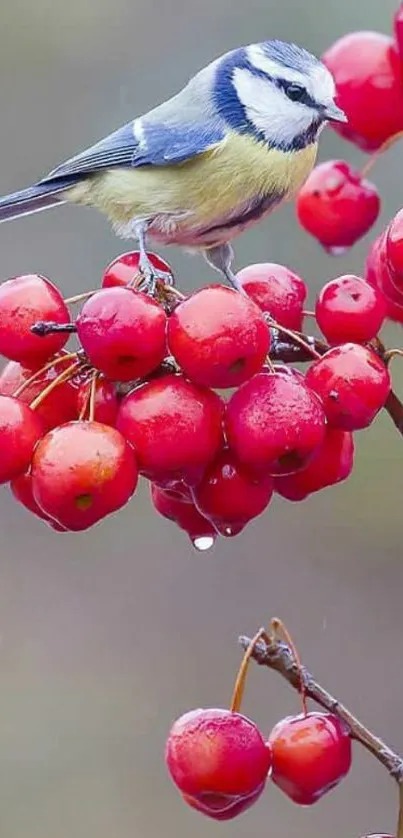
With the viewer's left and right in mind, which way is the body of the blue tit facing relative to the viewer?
facing to the right of the viewer
